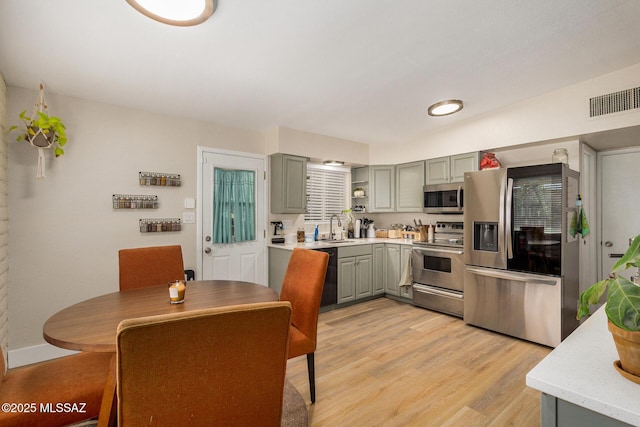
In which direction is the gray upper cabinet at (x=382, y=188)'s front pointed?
toward the camera

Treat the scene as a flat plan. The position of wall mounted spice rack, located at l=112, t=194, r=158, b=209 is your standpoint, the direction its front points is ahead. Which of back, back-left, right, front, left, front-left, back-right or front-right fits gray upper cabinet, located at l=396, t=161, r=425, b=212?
left

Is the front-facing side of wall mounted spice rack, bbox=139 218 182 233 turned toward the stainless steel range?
no

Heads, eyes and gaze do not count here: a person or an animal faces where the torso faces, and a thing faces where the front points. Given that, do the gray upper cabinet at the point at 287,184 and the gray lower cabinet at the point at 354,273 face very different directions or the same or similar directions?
same or similar directions

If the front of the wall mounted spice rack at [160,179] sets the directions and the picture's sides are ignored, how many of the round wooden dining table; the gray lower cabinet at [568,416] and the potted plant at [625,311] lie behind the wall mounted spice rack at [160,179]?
0

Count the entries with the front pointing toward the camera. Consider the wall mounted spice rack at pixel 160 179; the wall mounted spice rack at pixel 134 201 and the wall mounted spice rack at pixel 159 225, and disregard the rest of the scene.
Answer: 3

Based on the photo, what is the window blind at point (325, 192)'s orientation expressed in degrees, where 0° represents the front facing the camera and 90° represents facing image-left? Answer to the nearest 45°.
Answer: approximately 315°

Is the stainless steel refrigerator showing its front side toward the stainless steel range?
no

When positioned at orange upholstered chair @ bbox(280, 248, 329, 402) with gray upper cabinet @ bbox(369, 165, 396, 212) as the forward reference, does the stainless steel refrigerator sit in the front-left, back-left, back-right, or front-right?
front-right

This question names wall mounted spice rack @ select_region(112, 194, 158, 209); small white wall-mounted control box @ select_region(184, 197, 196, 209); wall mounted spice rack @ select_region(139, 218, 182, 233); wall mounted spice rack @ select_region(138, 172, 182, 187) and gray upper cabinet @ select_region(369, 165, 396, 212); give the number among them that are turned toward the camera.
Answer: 5

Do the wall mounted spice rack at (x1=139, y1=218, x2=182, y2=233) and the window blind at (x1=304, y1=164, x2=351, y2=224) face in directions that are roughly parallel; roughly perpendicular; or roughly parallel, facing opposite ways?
roughly parallel

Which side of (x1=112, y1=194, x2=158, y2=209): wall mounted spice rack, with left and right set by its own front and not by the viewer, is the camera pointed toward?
front

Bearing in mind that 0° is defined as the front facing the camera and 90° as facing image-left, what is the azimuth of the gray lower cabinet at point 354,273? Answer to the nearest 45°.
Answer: approximately 315°

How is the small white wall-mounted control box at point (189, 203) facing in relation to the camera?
toward the camera

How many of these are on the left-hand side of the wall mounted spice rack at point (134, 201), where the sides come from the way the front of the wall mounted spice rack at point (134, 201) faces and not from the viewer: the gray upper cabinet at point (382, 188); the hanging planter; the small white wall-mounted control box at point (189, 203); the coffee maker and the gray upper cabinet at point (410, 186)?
4

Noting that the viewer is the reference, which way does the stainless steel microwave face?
facing the viewer and to the left of the viewer

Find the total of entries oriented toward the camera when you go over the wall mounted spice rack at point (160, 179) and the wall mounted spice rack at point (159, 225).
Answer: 2

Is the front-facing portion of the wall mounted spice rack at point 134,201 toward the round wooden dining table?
yes
